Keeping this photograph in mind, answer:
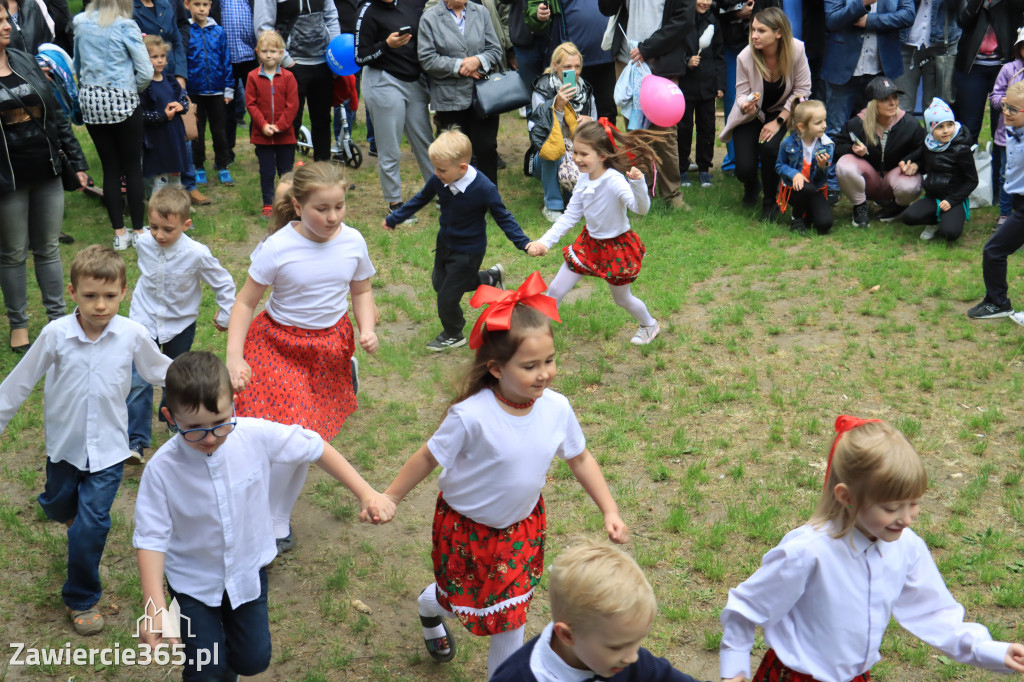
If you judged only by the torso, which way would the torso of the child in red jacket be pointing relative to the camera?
toward the camera

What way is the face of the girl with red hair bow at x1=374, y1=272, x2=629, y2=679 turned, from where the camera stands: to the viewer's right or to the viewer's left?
to the viewer's right

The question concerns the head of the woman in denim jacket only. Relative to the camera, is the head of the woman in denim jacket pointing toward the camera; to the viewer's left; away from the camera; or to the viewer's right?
away from the camera

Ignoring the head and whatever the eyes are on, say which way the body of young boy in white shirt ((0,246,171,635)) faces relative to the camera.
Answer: toward the camera

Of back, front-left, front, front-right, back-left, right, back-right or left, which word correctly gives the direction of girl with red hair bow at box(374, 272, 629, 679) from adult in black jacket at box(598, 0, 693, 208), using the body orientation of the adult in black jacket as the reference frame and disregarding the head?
front

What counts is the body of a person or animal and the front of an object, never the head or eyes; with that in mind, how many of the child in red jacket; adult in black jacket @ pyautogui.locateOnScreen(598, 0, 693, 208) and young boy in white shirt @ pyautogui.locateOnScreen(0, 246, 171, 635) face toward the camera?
3

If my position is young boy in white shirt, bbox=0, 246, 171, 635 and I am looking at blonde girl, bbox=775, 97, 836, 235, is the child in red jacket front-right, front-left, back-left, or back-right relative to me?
front-left

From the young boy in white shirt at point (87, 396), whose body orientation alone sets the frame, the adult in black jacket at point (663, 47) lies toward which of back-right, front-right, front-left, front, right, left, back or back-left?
back-left

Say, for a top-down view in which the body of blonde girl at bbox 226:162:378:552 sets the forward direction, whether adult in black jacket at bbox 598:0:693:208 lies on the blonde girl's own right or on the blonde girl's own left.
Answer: on the blonde girl's own left

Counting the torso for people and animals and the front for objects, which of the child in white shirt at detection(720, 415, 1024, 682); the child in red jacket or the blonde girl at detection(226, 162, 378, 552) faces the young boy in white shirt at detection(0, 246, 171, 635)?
the child in red jacket

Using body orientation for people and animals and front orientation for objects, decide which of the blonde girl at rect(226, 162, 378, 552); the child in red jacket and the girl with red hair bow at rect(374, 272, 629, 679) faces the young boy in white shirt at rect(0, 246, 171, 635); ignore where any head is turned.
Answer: the child in red jacket

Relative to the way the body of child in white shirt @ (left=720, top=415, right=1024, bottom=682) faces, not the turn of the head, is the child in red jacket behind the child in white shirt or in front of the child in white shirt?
behind

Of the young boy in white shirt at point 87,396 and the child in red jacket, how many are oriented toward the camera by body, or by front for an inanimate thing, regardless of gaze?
2

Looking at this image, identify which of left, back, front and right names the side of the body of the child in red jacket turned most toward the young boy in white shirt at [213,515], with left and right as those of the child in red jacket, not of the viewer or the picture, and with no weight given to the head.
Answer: front

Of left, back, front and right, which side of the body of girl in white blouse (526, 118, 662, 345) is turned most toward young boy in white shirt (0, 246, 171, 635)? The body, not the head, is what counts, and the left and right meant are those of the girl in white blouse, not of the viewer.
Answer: front

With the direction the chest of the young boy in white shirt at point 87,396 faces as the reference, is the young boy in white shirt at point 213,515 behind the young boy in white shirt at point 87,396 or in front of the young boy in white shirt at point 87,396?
in front

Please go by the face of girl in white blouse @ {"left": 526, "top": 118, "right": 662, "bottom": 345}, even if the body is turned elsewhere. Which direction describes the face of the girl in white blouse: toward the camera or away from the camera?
toward the camera

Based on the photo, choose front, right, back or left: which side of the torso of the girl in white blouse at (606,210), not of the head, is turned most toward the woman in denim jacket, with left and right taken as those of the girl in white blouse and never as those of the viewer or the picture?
right
